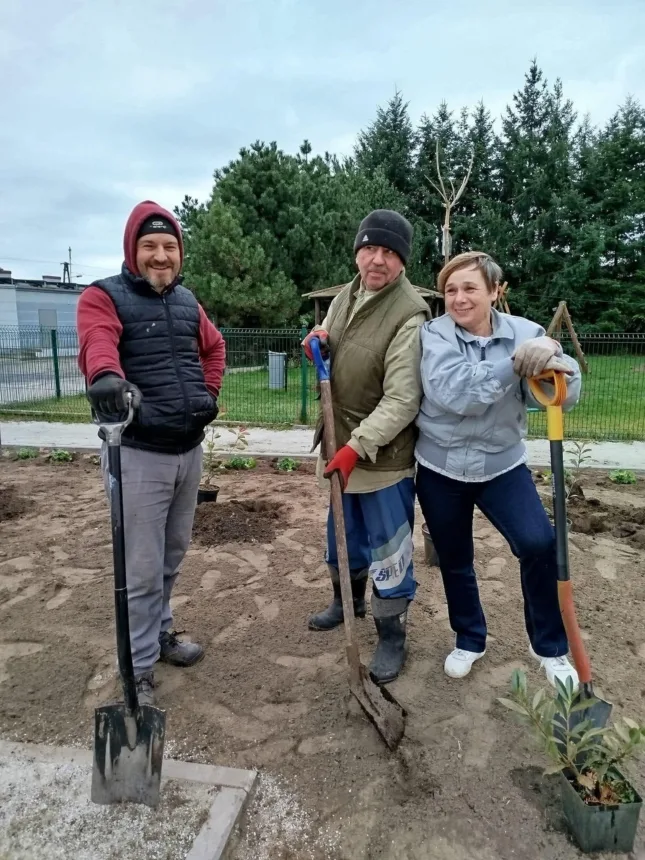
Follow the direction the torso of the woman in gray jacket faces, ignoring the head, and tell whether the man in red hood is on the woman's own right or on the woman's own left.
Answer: on the woman's own right

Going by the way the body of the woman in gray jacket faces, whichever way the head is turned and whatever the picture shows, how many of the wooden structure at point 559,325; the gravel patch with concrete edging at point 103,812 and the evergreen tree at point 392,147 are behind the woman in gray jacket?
2

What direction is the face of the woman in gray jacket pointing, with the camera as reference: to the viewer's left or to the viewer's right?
to the viewer's left

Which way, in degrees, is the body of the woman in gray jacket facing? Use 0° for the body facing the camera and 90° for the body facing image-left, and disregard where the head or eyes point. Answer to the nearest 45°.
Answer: approximately 0°

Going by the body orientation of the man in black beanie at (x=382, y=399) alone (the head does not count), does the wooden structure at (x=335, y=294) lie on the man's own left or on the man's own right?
on the man's own right

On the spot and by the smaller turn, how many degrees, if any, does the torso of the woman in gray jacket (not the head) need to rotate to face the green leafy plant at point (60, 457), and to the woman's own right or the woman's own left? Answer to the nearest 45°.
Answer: approximately 135° to the woman's own right

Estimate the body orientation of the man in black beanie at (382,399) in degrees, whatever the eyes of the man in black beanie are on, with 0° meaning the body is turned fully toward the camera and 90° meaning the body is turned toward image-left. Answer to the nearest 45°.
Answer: approximately 45°

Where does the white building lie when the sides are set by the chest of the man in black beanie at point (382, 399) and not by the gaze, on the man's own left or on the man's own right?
on the man's own right
